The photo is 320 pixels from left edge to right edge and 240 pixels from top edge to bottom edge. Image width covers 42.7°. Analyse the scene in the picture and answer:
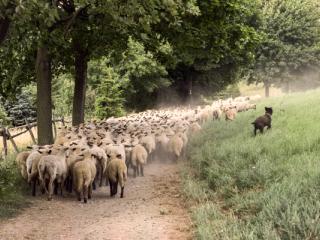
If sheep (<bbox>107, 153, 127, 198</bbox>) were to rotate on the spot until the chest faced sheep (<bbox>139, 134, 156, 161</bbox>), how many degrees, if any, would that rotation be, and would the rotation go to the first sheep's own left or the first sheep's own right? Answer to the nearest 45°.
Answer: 0° — it already faces it

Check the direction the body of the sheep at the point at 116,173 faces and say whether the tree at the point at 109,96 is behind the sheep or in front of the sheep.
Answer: in front

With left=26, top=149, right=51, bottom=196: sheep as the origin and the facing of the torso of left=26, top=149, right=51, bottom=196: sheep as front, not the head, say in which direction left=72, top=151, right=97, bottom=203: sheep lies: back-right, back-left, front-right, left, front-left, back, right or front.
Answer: right

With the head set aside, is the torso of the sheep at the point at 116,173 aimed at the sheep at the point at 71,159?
no

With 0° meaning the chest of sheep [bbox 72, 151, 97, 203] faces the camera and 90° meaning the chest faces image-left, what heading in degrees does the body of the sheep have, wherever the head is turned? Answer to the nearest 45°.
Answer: approximately 180°

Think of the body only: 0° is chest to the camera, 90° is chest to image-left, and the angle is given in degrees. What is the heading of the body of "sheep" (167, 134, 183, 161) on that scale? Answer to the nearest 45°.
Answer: approximately 180°

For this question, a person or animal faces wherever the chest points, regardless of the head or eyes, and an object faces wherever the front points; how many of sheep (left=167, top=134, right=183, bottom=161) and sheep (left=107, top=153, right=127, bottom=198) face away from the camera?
2

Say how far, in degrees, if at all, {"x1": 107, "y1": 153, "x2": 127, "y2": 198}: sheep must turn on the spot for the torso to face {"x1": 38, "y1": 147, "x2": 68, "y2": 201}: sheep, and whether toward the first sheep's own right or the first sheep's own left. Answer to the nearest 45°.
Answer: approximately 90° to the first sheep's own left

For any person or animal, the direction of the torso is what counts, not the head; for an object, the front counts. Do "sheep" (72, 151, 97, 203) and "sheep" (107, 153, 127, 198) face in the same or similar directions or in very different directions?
same or similar directions
